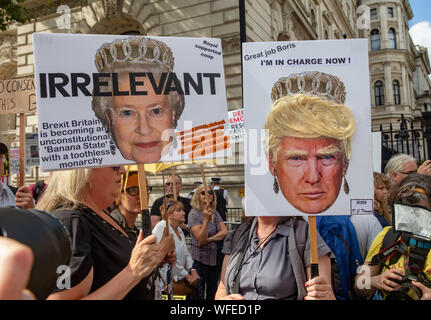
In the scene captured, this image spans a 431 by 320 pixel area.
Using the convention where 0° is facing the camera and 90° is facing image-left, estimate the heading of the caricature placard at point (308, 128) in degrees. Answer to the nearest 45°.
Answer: approximately 0°

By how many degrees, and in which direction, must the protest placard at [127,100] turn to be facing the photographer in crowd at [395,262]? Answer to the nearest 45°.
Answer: approximately 90° to its left

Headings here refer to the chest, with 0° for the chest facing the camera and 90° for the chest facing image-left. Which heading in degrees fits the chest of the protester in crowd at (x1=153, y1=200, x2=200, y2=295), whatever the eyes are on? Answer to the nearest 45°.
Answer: approximately 315°

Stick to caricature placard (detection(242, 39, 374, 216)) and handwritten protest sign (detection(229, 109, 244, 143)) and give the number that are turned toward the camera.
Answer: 2
